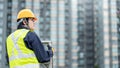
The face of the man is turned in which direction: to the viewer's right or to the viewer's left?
to the viewer's right

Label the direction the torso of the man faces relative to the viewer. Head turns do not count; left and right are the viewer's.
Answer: facing away from the viewer and to the right of the viewer
